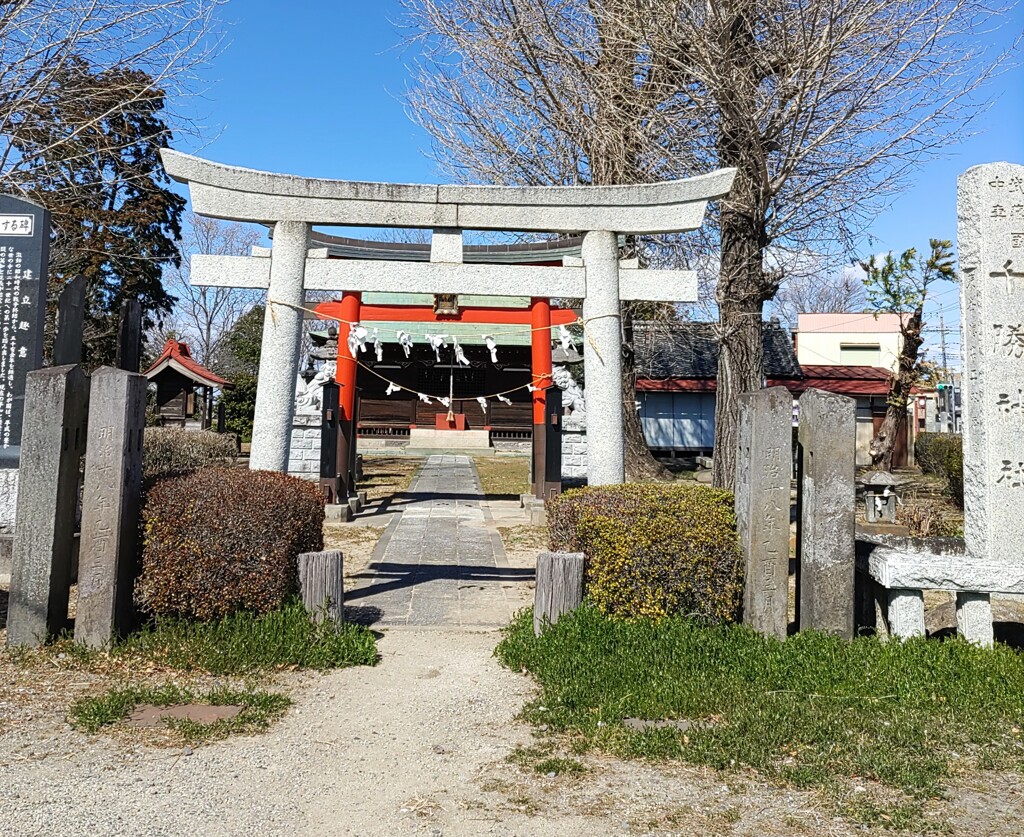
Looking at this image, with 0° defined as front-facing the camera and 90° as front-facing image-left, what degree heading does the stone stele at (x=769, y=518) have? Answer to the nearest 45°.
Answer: approximately 0°

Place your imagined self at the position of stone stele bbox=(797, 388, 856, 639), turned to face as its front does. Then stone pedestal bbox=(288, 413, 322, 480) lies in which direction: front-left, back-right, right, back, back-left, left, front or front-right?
back-right

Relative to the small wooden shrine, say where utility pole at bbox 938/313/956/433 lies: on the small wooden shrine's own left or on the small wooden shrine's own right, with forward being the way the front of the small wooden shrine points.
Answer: on the small wooden shrine's own left

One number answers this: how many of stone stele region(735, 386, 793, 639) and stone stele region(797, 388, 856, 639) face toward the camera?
2

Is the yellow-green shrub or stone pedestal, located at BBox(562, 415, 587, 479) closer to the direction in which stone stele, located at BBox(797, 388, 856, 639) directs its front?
the yellow-green shrub

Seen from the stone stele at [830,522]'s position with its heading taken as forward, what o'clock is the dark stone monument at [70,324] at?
The dark stone monument is roughly at 3 o'clock from the stone stele.

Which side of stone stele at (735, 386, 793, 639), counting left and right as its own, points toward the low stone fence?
left

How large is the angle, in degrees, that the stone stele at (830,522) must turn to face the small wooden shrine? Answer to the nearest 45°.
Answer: approximately 135° to its right

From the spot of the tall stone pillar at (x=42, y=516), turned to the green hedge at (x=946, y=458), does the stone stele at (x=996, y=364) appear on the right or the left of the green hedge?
right
